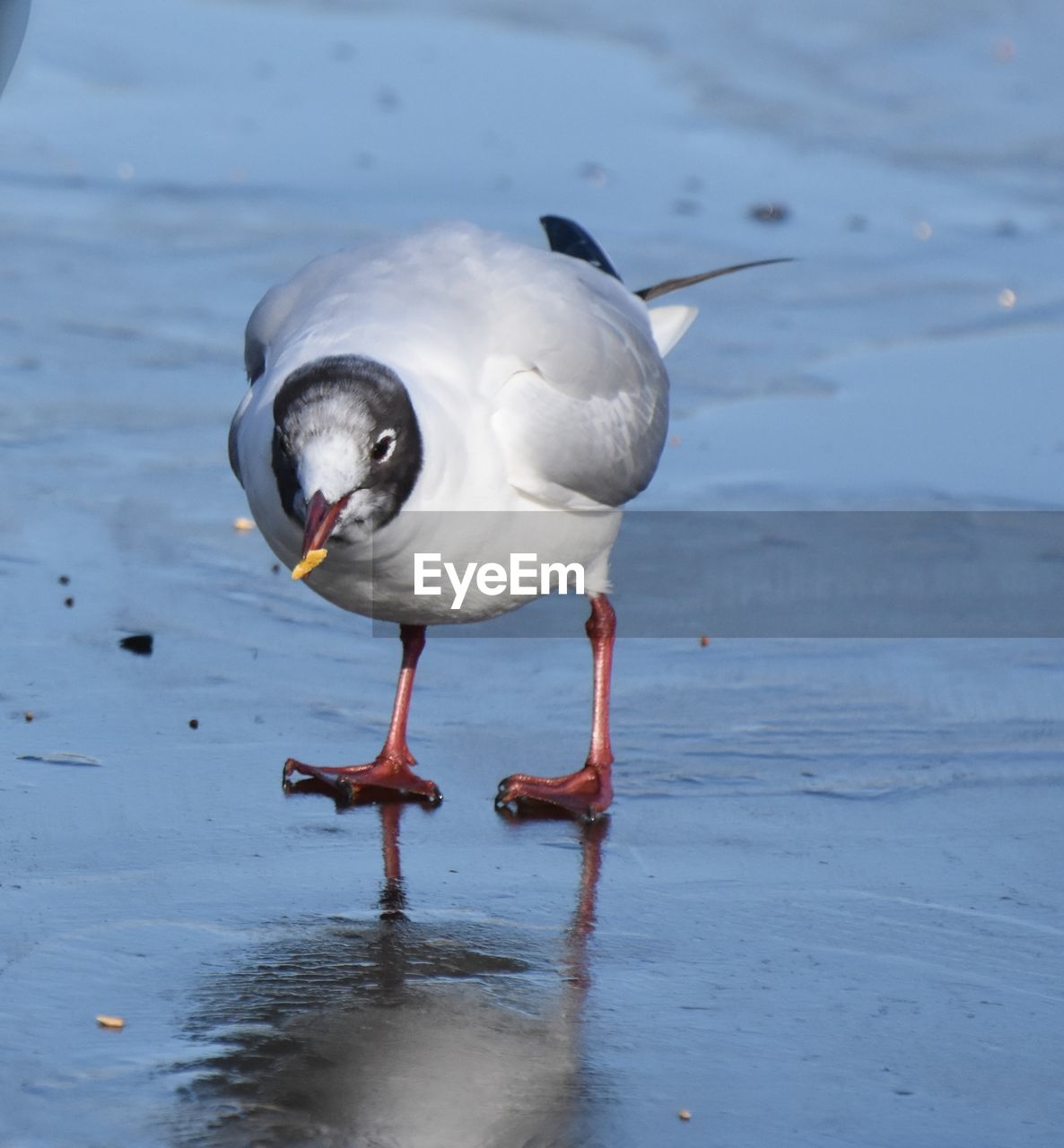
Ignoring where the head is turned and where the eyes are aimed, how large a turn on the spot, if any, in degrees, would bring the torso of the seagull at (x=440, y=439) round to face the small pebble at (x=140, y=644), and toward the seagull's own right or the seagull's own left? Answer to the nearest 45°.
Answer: approximately 90° to the seagull's own right

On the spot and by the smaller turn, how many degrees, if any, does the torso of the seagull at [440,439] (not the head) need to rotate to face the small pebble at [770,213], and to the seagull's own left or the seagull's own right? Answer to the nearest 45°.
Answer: approximately 135° to the seagull's own right

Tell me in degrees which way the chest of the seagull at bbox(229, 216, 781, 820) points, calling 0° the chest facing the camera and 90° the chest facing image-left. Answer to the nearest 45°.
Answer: approximately 45°
